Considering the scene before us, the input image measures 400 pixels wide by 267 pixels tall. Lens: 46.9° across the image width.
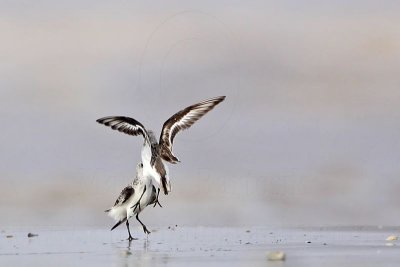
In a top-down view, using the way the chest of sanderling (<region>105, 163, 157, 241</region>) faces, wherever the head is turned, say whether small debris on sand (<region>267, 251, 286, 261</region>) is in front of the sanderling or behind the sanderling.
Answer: in front

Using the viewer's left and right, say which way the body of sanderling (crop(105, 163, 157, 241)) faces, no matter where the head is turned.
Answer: facing the viewer and to the right of the viewer

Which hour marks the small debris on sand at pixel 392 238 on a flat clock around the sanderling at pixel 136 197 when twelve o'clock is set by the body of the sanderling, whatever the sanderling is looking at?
The small debris on sand is roughly at 11 o'clock from the sanderling.
